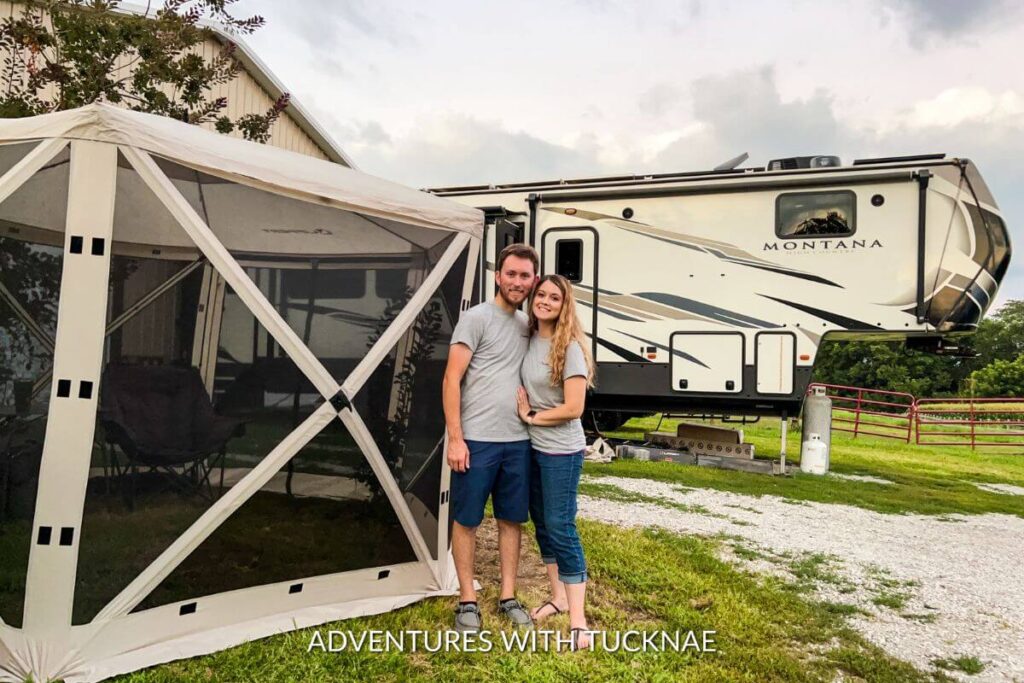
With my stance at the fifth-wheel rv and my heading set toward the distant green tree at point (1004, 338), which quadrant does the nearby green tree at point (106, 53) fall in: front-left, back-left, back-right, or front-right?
back-left

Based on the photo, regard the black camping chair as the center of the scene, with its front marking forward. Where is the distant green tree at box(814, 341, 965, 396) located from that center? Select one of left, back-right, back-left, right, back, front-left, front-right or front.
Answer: left

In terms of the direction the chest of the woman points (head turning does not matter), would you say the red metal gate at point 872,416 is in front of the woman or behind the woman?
behind

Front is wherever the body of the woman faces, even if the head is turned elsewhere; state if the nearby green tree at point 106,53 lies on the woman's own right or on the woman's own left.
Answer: on the woman's own right

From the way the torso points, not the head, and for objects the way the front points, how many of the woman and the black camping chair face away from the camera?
0

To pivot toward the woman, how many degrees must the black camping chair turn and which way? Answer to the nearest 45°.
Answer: approximately 45° to its left

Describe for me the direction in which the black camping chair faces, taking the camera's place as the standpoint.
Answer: facing the viewer and to the right of the viewer

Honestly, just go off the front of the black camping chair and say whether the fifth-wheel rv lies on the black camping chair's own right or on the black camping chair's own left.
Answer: on the black camping chair's own left

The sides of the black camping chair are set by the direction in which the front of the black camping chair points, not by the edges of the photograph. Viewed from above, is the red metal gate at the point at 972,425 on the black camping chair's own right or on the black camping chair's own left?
on the black camping chair's own left

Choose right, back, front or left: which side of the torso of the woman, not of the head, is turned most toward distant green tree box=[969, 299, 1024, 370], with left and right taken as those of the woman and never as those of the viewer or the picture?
back

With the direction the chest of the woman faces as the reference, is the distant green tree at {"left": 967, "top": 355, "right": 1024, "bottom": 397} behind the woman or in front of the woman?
behind

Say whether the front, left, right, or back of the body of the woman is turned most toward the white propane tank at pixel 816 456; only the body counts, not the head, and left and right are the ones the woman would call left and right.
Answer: back
